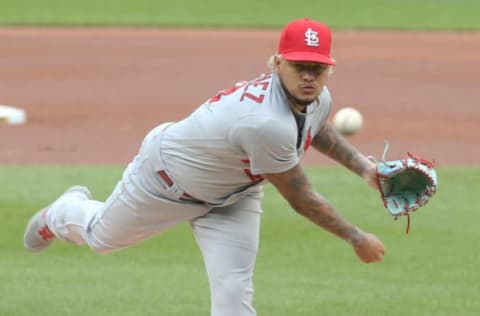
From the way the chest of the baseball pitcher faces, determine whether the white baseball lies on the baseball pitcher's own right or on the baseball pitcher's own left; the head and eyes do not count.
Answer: on the baseball pitcher's own left

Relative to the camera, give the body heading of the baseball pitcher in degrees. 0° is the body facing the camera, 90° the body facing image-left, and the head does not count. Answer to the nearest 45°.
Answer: approximately 315°
